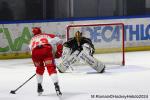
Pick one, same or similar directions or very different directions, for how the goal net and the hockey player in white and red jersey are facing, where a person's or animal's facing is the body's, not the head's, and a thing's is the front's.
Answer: very different directions

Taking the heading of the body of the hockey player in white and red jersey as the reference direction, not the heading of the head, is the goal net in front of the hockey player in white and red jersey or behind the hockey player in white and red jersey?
in front

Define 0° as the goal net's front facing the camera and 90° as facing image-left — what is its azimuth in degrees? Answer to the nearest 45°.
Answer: approximately 0°

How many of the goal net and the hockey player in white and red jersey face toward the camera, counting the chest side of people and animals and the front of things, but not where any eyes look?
1

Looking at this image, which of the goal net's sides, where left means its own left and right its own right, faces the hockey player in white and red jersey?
front
